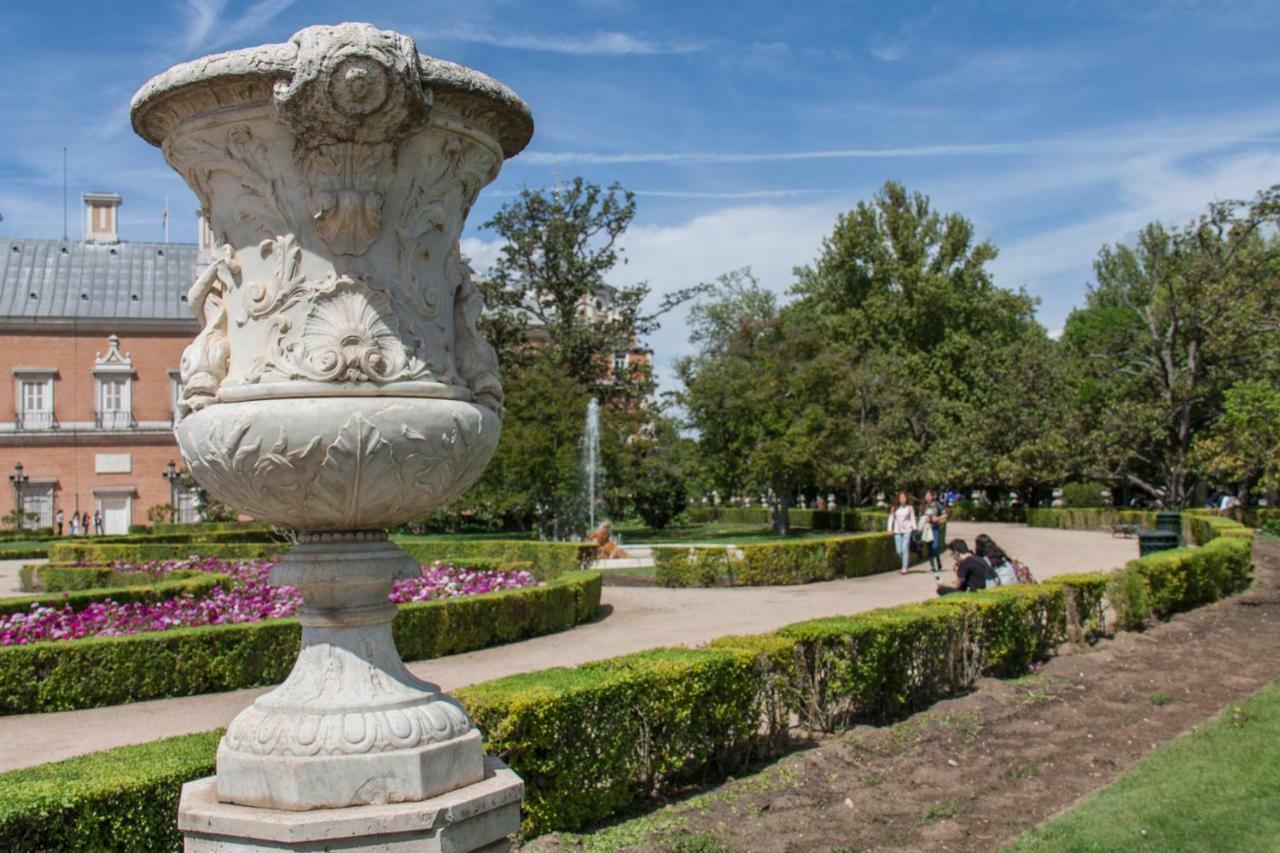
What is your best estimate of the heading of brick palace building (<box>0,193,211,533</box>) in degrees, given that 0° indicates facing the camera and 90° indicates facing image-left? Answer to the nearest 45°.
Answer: approximately 0°

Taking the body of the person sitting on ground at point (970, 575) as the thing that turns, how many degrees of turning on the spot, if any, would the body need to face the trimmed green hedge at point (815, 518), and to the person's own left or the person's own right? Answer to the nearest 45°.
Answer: approximately 90° to the person's own right

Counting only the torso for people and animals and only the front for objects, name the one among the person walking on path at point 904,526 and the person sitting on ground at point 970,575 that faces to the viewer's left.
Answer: the person sitting on ground

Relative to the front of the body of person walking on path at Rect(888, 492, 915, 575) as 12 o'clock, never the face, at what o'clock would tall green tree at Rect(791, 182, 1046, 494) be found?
The tall green tree is roughly at 6 o'clock from the person walking on path.

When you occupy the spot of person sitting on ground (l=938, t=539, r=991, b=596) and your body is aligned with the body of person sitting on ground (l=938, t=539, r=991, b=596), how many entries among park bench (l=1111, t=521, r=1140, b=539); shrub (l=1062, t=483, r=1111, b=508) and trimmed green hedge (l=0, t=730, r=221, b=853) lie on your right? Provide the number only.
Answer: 2

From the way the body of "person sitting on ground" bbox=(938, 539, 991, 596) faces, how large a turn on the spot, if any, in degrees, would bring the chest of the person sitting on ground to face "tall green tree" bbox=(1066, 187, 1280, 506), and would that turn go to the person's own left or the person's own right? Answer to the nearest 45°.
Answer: approximately 90° to the person's own right

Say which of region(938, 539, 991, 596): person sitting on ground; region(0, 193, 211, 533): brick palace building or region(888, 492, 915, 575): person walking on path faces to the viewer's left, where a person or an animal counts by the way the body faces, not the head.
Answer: the person sitting on ground

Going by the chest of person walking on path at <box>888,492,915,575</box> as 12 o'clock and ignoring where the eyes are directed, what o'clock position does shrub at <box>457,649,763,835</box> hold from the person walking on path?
The shrub is roughly at 12 o'clock from the person walking on path.

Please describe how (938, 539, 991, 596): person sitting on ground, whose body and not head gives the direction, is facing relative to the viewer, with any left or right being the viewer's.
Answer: facing to the left of the viewer

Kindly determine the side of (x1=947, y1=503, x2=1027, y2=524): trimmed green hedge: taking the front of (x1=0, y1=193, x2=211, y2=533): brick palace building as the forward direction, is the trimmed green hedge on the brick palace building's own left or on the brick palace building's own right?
on the brick palace building's own left

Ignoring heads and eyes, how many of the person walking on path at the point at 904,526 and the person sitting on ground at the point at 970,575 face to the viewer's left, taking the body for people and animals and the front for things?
1

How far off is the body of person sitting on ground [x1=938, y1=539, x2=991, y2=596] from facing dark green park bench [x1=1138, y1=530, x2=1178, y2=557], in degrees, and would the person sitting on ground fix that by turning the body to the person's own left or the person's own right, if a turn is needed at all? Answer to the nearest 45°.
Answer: approximately 90° to the person's own right

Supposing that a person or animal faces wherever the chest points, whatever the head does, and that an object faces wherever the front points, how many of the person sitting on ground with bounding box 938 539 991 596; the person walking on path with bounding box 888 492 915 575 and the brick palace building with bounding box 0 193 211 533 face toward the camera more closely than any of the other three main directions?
2

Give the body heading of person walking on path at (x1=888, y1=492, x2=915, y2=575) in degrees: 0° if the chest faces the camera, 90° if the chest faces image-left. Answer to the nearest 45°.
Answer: approximately 0°
